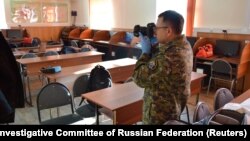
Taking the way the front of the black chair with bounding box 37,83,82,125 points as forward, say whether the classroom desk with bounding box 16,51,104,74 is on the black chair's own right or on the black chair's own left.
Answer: on the black chair's own left

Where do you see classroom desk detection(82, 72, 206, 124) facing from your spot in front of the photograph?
facing the viewer and to the right of the viewer

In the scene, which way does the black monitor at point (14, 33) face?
toward the camera

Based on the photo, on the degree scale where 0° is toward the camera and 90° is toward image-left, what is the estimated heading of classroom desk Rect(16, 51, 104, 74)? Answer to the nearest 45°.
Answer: approximately 315°

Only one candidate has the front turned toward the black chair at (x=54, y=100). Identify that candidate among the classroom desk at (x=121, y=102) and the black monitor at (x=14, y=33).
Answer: the black monitor

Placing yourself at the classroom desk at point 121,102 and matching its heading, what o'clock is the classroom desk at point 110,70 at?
the classroom desk at point 110,70 is roughly at 7 o'clock from the classroom desk at point 121,102.
